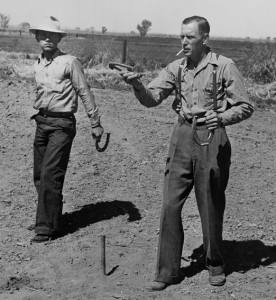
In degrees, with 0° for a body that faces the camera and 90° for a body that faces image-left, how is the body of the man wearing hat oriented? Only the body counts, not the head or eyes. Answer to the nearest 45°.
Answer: approximately 45°

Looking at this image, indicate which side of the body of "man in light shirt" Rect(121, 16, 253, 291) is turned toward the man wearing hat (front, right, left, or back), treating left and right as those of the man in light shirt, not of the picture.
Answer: right

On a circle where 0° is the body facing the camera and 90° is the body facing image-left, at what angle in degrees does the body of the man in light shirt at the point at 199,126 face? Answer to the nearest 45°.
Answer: approximately 45°

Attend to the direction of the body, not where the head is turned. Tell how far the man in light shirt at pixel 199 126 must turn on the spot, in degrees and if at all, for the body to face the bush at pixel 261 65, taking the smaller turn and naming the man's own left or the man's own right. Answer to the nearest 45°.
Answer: approximately 135° to the man's own right

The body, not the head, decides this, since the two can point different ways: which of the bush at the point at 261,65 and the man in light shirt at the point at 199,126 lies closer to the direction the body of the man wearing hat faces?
the man in light shirt

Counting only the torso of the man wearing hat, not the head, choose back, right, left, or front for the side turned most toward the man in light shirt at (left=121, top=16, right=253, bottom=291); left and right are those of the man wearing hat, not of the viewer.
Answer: left

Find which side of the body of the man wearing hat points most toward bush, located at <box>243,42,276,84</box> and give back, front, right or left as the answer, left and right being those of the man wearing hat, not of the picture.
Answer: back
